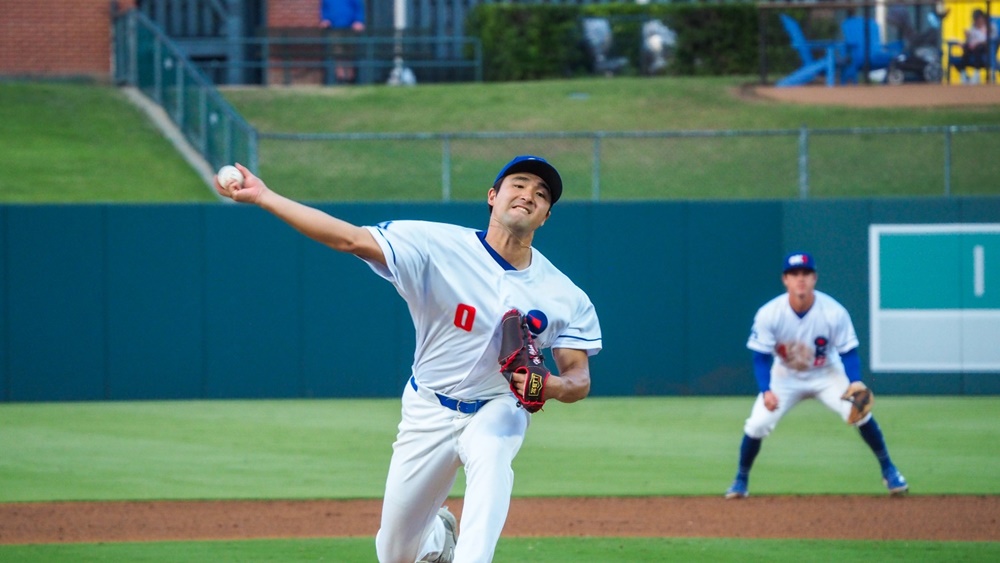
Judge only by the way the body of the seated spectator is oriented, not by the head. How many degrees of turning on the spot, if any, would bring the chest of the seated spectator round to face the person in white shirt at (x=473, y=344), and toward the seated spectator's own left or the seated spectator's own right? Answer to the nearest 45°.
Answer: approximately 45° to the seated spectator's own left

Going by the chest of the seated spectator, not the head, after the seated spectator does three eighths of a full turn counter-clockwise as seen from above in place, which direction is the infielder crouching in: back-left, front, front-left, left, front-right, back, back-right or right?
right

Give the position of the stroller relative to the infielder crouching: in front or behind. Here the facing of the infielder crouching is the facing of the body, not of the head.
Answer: behind

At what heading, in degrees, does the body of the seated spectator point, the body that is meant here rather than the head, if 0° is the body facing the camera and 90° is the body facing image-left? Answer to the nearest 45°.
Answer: approximately 45°

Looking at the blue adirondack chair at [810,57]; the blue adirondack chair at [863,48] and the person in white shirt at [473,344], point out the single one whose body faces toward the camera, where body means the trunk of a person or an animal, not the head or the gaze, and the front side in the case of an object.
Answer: the person in white shirt

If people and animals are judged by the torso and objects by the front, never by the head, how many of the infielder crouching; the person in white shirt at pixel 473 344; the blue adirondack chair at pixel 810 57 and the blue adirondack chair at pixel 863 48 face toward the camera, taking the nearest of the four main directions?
2

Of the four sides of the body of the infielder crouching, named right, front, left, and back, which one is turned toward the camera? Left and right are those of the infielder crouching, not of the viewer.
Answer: front

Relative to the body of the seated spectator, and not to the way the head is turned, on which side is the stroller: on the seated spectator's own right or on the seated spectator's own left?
on the seated spectator's own right
